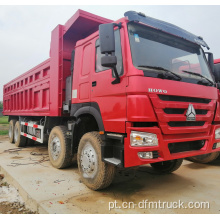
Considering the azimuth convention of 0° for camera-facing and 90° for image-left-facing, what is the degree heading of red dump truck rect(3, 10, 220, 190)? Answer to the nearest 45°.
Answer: approximately 315°
